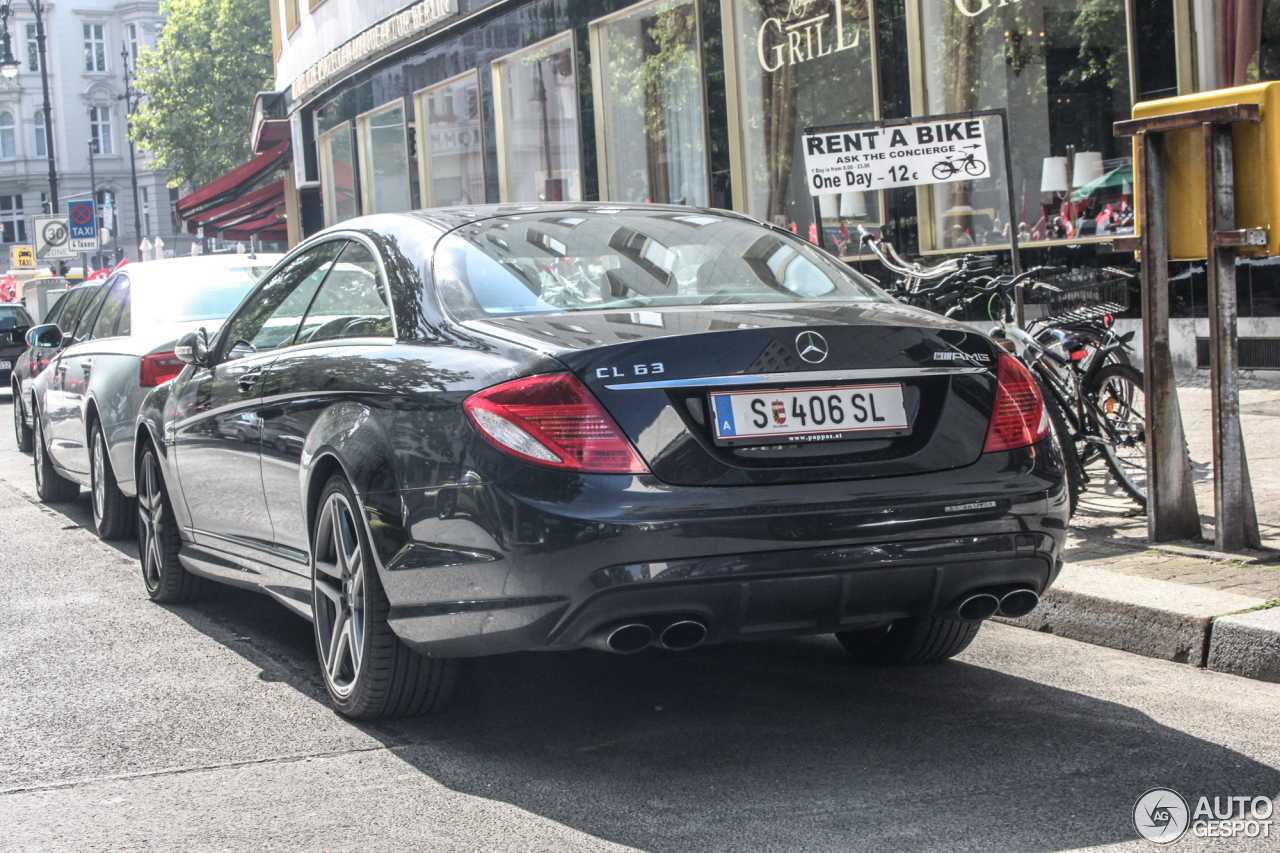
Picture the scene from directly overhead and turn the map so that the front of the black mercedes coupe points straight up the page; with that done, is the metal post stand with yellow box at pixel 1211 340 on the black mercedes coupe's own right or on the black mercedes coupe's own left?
on the black mercedes coupe's own right

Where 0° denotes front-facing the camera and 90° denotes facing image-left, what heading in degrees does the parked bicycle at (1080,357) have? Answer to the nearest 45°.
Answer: approximately 135°

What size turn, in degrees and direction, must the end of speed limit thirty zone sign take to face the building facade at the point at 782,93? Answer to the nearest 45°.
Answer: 0° — it already faces it

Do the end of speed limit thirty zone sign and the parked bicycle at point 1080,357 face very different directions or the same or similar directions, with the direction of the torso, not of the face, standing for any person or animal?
very different directions

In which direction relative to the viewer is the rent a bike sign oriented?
toward the camera

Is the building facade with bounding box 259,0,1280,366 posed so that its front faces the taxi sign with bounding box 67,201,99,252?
no

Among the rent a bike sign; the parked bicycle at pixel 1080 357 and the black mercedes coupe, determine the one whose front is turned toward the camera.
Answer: the rent a bike sign

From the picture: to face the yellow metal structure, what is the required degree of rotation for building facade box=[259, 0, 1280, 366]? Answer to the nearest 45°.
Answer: approximately 45° to its left

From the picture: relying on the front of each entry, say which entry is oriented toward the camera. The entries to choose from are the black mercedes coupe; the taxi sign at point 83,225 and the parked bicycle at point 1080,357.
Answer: the taxi sign

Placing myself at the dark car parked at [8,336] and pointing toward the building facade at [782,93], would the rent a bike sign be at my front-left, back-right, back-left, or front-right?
front-right

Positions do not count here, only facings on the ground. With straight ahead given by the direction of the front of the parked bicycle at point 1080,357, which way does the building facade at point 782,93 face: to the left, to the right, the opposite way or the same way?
to the left

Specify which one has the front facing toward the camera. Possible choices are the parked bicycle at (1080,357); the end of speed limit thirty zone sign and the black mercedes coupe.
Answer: the end of speed limit thirty zone sign

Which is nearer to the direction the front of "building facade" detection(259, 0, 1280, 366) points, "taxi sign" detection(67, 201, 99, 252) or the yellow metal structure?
the yellow metal structure

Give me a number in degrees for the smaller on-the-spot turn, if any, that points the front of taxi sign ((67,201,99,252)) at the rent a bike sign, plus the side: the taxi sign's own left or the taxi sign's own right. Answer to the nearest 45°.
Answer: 0° — it already faces it

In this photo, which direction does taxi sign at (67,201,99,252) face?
toward the camera

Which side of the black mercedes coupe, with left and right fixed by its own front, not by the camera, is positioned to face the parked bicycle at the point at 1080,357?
right

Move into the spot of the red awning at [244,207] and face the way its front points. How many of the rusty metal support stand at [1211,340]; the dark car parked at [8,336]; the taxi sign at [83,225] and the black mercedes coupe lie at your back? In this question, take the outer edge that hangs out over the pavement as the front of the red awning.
0
